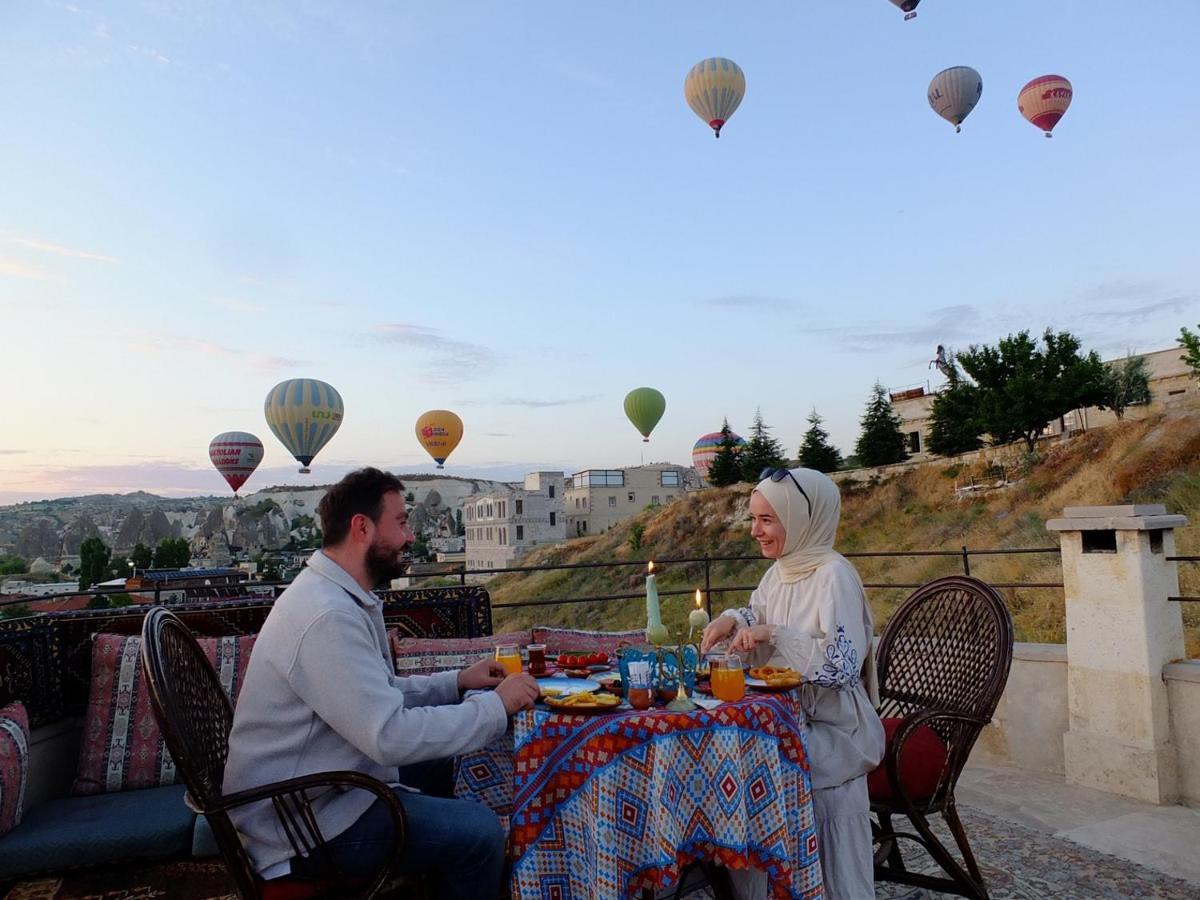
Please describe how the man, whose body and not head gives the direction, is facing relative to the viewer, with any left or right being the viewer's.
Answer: facing to the right of the viewer

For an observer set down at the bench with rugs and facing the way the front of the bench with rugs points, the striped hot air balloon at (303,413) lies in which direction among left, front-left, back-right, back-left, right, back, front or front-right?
back

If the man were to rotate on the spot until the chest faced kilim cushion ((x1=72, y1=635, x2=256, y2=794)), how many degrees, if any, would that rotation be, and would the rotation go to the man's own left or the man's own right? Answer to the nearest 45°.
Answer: approximately 135° to the man's own left

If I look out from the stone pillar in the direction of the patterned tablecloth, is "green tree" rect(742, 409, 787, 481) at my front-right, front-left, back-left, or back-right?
back-right

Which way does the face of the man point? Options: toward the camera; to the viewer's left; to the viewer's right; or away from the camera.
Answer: to the viewer's right

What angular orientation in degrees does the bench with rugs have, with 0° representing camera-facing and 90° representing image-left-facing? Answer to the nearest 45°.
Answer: approximately 0°

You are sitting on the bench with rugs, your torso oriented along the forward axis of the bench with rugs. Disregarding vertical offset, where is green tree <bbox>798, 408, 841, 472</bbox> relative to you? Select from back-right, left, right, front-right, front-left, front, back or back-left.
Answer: back-left

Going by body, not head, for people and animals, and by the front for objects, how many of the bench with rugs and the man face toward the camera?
1

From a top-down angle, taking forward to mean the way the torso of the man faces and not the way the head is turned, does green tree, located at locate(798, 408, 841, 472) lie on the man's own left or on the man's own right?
on the man's own left

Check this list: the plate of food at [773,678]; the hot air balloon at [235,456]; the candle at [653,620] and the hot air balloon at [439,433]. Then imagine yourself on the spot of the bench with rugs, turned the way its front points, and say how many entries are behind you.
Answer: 2

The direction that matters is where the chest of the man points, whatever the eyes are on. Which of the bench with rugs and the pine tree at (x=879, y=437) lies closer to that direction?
the pine tree

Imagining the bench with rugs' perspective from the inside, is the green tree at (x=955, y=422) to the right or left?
on its left

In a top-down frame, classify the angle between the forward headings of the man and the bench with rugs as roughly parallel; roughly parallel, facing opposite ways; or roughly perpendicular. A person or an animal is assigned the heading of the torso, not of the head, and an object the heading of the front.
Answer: roughly perpendicular
